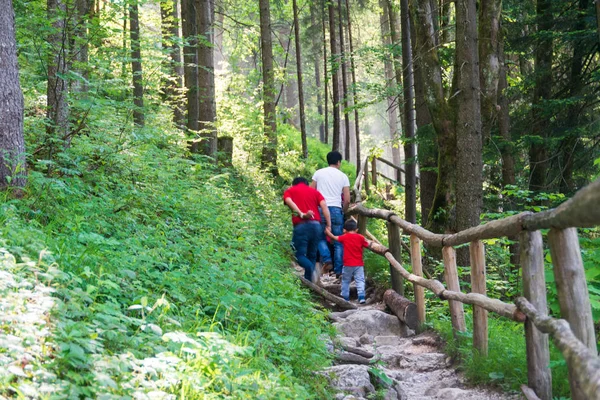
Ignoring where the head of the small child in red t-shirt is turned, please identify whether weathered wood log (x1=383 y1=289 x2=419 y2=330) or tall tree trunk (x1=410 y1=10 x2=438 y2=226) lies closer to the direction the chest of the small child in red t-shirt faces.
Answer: the tall tree trunk

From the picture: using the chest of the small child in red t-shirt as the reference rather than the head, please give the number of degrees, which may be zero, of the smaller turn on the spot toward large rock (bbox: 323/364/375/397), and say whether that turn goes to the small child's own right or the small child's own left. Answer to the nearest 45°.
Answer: approximately 180°

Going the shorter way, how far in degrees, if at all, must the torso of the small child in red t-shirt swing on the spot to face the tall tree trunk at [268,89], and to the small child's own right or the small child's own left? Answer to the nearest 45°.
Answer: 0° — they already face it

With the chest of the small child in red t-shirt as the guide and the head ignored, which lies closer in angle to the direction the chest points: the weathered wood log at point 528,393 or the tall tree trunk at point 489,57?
the tall tree trunk

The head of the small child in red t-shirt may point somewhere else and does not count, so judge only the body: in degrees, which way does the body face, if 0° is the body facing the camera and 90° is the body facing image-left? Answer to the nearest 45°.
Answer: approximately 180°

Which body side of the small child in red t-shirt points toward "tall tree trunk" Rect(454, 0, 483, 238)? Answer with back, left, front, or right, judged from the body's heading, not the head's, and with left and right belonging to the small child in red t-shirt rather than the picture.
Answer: right

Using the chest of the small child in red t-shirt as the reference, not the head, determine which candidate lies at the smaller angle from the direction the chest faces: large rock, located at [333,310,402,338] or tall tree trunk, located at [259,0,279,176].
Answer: the tall tree trunk

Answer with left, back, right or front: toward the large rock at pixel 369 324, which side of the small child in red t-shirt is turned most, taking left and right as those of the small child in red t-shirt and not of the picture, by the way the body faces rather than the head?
back

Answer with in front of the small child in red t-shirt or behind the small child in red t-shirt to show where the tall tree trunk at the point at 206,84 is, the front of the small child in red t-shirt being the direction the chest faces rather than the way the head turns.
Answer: in front

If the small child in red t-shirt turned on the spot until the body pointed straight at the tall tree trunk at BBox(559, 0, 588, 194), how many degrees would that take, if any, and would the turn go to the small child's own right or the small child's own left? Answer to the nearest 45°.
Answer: approximately 45° to the small child's own right

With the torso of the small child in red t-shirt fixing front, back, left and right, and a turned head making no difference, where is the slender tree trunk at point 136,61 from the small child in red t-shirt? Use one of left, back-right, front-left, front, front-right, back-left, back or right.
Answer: front-left
